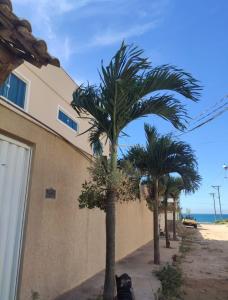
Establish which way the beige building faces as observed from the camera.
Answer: facing the viewer and to the right of the viewer
